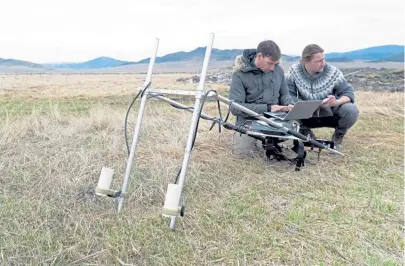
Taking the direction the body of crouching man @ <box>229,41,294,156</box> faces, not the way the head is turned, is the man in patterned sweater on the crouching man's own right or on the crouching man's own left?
on the crouching man's own left

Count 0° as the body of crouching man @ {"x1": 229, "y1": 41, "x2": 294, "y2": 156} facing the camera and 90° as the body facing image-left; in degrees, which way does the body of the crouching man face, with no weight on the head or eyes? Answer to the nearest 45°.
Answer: approximately 315°
